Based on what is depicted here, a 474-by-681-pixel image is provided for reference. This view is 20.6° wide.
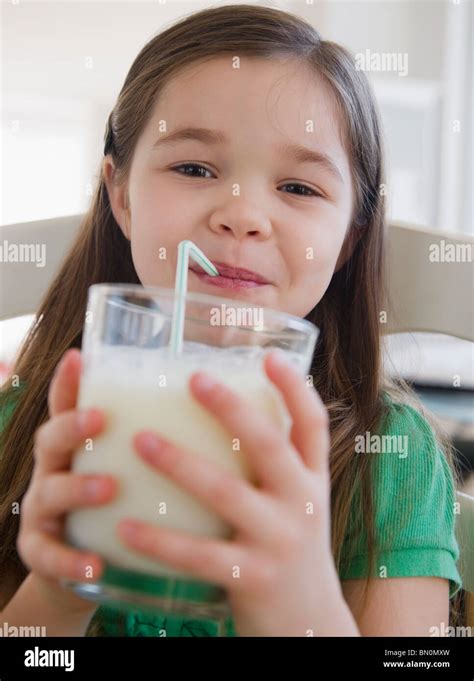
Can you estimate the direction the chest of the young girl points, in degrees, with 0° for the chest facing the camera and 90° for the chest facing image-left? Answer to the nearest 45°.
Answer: approximately 0°

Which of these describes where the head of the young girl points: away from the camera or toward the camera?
toward the camera
